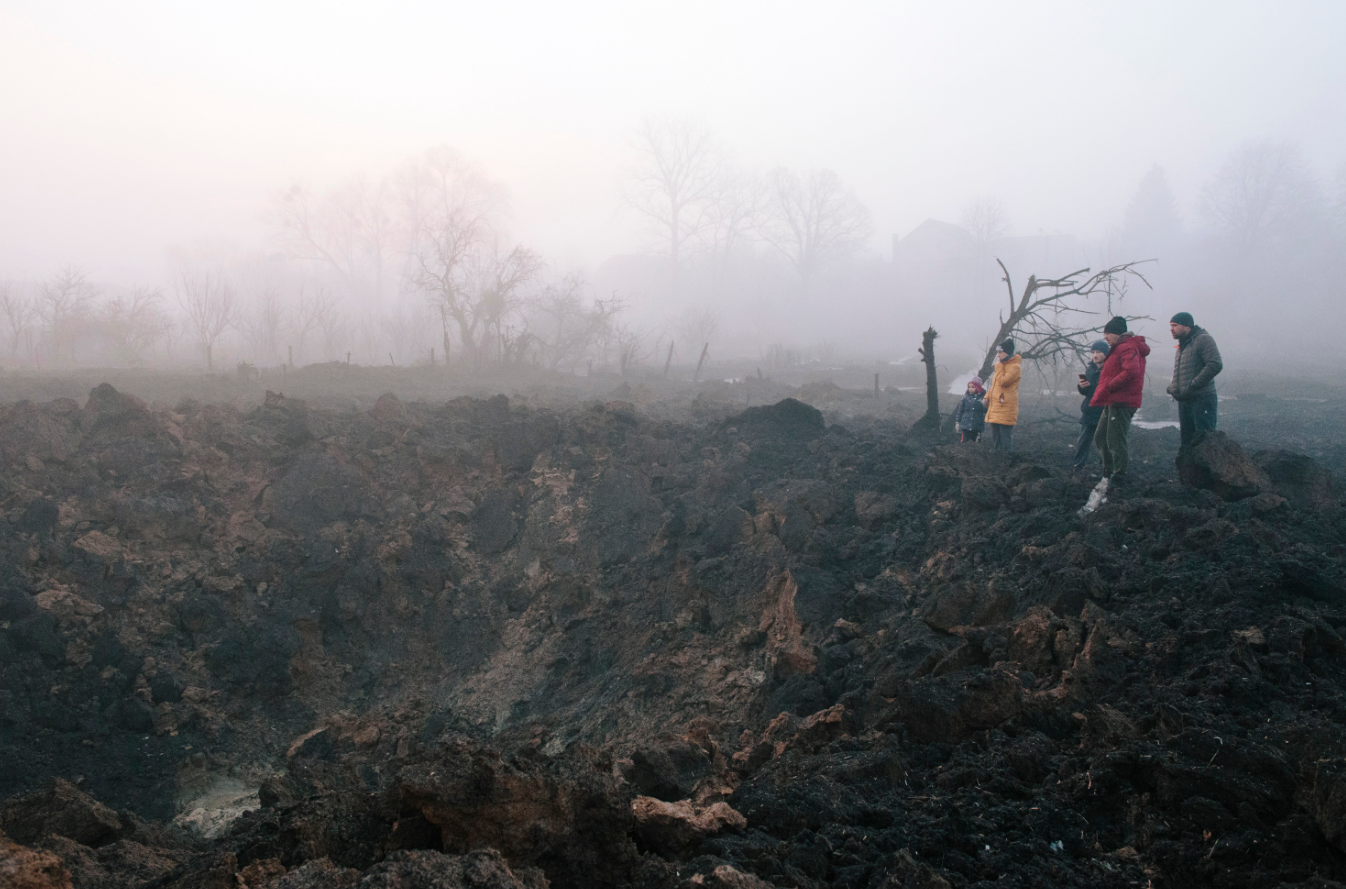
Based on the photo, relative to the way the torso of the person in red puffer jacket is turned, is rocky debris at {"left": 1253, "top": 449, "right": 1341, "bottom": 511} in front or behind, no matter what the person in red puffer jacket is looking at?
behind

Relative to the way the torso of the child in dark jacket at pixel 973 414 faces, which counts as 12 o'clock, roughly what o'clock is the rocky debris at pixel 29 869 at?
The rocky debris is roughly at 11 o'clock from the child in dark jacket.

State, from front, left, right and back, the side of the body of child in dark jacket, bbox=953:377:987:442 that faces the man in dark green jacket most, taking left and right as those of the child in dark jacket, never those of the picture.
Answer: left

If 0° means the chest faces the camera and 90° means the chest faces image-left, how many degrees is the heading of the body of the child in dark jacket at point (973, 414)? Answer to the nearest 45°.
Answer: approximately 45°

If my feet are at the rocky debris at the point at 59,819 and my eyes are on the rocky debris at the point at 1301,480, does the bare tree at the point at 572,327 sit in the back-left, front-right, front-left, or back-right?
front-left

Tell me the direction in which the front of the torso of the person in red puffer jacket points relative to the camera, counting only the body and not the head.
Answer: to the viewer's left

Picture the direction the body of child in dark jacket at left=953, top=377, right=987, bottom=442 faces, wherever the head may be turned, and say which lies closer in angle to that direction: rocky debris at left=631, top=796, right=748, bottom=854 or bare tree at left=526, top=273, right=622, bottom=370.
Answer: the rocky debris

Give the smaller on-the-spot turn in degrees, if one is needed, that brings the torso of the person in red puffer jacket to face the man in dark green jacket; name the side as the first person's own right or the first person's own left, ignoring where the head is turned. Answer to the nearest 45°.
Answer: approximately 135° to the first person's own right

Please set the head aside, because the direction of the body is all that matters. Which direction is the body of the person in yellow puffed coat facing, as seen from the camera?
to the viewer's left

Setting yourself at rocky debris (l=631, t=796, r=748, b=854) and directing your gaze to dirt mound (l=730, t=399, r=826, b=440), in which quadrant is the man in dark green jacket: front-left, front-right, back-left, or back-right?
front-right
